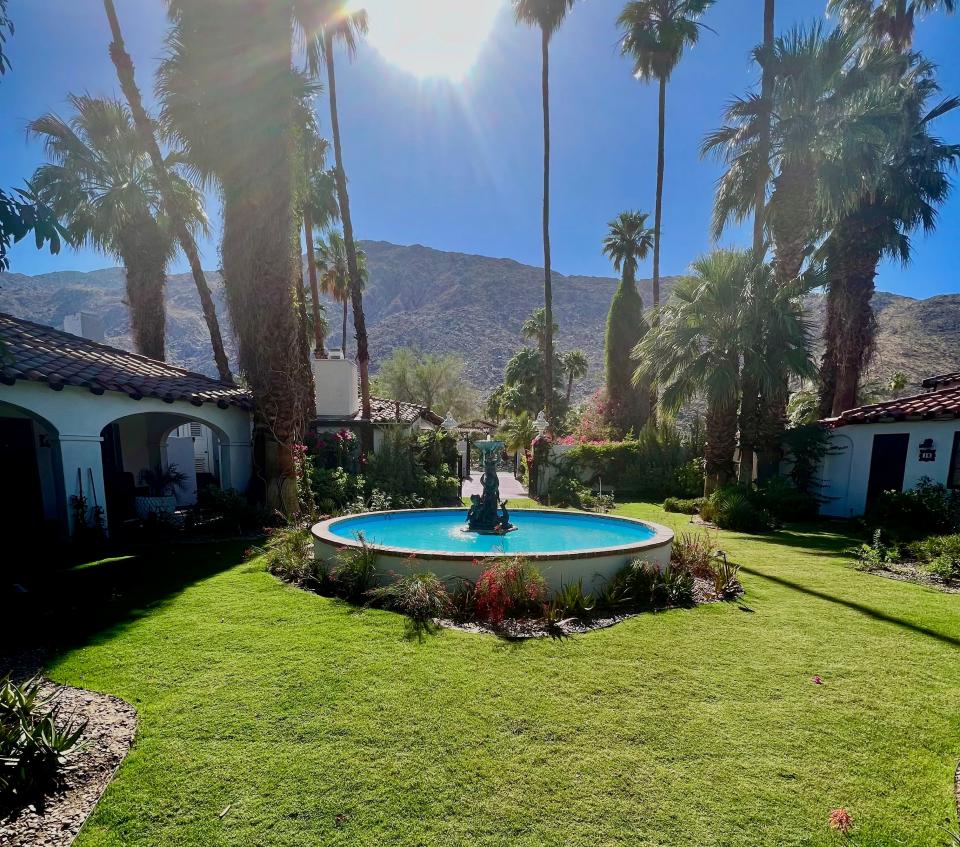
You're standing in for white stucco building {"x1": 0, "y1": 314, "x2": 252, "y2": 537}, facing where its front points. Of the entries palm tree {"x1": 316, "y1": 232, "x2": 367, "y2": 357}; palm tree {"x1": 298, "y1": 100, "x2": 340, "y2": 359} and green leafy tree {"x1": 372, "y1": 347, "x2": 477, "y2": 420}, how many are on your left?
3

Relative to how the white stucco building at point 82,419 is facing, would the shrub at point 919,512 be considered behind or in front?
in front

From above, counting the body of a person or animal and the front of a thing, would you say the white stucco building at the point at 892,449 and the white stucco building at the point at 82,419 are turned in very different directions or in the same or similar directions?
very different directions

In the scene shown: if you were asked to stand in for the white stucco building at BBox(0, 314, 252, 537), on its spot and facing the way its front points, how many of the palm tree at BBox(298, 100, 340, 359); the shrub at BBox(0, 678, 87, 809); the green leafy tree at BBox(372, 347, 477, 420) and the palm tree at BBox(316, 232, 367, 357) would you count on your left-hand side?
3

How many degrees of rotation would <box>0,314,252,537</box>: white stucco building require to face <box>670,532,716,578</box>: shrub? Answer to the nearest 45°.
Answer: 0° — it already faces it

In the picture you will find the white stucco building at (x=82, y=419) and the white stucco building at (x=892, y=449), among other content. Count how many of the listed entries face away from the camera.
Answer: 0

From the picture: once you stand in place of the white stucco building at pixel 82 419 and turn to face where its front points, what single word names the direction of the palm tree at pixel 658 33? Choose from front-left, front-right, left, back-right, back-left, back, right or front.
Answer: front-left

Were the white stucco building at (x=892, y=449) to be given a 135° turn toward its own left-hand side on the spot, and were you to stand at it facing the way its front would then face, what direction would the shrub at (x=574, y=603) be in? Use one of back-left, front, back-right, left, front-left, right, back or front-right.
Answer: right

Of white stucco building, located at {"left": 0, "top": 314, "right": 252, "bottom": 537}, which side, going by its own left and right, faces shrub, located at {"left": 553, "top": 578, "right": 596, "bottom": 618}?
front

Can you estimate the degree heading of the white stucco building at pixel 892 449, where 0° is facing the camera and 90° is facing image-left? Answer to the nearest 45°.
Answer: approximately 45°

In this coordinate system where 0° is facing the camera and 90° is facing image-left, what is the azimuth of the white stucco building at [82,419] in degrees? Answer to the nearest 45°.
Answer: approximately 315°

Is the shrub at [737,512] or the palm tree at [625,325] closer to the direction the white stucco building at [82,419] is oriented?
the shrub
